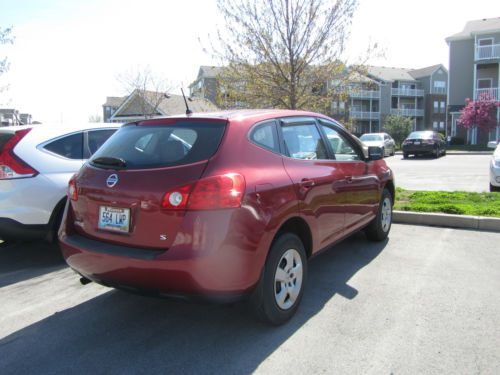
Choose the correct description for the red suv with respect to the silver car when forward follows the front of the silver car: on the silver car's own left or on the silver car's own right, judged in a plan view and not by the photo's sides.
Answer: on the silver car's own right

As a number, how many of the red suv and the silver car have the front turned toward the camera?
0

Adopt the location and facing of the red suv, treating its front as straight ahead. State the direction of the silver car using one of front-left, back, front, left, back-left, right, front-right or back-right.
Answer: left

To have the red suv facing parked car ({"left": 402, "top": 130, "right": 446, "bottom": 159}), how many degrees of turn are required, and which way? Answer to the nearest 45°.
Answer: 0° — it already faces it

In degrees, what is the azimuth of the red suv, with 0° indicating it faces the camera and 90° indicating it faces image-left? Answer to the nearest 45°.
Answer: approximately 225°

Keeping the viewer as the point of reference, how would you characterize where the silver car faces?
facing away from the viewer and to the right of the viewer

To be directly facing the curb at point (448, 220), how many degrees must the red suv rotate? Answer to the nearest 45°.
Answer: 0° — it already faces it

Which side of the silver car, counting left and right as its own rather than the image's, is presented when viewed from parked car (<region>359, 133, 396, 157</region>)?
front

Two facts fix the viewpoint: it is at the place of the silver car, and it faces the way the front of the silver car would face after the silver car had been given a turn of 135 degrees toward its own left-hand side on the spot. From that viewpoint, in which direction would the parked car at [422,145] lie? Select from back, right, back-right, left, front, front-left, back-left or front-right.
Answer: back-right

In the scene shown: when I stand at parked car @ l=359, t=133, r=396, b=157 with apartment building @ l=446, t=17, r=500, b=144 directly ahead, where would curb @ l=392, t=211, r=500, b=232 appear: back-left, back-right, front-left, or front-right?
back-right

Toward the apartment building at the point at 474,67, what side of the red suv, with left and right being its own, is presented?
front
